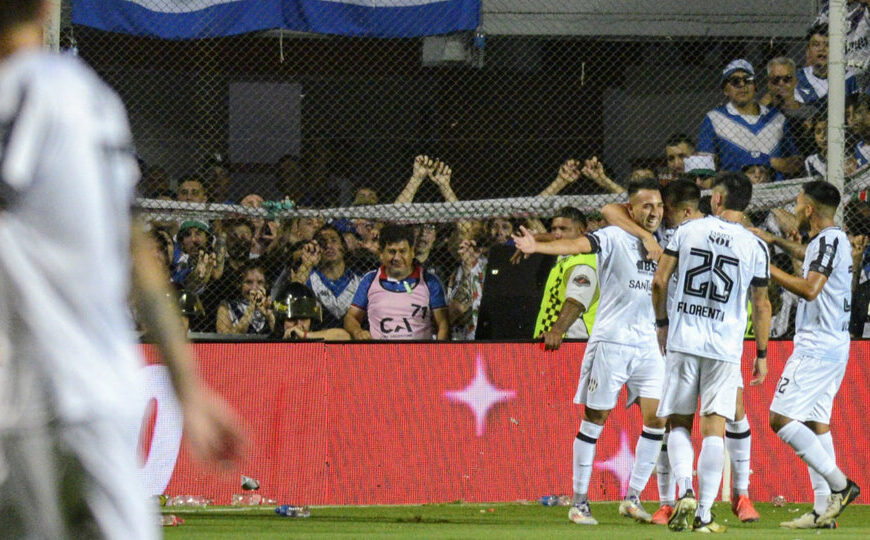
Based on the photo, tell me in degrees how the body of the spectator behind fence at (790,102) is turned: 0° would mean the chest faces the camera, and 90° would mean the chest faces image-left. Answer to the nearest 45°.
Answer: approximately 0°

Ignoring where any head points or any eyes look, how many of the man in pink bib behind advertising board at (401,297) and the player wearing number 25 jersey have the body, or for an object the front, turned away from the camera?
1

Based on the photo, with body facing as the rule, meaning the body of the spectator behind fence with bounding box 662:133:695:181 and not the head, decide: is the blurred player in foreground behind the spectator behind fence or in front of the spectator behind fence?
in front

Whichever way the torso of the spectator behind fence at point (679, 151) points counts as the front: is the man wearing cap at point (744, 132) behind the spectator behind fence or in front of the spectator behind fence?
behind

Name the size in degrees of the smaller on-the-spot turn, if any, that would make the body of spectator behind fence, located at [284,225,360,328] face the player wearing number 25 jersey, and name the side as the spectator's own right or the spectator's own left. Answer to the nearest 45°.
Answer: approximately 45° to the spectator's own left

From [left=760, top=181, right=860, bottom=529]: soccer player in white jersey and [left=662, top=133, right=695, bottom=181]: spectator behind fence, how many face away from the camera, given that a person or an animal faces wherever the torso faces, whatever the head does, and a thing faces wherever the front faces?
0

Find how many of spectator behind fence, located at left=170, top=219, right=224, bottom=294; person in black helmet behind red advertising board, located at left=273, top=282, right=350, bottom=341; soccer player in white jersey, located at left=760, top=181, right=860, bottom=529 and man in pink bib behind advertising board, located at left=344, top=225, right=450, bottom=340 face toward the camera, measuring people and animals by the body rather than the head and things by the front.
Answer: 3

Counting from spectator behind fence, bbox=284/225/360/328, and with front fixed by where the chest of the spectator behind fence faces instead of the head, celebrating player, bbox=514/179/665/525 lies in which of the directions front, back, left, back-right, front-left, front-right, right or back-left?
front-left

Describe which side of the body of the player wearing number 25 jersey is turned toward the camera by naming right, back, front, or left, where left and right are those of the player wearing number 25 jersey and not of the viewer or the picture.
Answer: back
